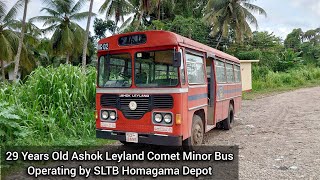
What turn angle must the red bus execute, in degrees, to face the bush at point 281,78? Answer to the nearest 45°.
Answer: approximately 180°

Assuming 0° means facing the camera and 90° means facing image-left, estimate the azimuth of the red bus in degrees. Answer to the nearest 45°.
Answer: approximately 45°

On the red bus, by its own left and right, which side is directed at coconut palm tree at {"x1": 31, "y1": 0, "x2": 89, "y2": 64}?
right

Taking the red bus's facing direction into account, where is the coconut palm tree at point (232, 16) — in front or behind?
behind

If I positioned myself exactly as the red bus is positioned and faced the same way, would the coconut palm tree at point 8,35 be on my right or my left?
on my right

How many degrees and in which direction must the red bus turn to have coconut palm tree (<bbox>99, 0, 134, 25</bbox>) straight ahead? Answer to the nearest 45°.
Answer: approximately 135° to its right
